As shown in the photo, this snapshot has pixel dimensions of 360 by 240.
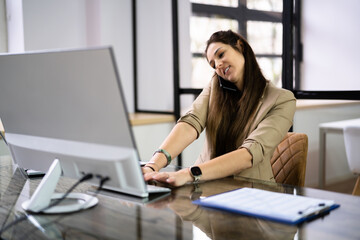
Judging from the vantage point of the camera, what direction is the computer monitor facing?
facing away from the viewer and to the right of the viewer

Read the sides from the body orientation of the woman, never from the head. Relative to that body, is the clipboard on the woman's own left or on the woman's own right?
on the woman's own left

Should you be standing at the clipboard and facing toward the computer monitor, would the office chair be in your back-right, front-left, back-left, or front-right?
back-right

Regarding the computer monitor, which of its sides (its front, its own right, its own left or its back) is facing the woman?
front

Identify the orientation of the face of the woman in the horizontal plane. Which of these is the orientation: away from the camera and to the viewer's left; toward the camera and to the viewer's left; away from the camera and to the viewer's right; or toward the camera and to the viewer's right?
toward the camera and to the viewer's left

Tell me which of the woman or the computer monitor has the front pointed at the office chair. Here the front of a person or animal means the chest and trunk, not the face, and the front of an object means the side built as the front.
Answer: the computer monitor

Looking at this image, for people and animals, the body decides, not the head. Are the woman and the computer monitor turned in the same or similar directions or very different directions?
very different directions

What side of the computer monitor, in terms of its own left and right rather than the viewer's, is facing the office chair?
front

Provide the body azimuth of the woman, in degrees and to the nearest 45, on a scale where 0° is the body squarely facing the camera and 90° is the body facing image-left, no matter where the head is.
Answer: approximately 45°

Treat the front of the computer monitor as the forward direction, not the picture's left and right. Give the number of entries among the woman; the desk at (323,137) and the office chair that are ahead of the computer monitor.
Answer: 3

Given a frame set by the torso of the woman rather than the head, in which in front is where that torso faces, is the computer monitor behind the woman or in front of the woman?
in front
